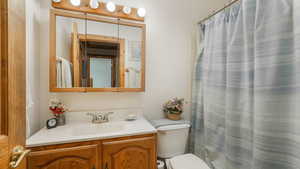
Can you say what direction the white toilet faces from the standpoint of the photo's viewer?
facing the viewer and to the right of the viewer

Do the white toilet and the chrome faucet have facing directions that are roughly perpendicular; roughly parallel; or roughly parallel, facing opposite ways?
roughly parallel

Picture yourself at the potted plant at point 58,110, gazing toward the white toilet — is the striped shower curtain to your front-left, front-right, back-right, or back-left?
front-right

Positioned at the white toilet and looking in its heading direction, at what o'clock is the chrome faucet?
The chrome faucet is roughly at 4 o'clock from the white toilet.

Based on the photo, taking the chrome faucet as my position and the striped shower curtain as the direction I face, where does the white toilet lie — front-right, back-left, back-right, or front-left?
front-left

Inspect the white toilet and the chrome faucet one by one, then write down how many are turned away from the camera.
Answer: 0

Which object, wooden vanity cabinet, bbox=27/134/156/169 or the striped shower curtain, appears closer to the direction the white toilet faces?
the striped shower curtain

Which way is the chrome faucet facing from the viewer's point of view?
toward the camera

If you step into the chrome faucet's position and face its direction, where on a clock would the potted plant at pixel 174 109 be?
The potted plant is roughly at 9 o'clock from the chrome faucet.

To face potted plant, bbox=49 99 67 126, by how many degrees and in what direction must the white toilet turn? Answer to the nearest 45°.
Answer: approximately 135° to its right

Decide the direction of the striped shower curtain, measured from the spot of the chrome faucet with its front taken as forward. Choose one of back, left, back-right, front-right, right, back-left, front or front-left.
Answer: front-left
